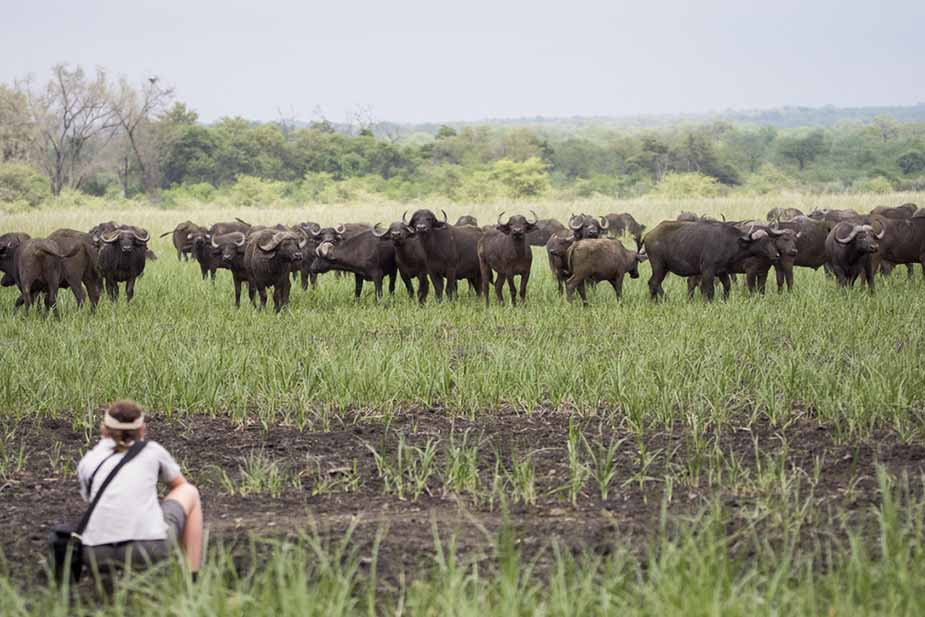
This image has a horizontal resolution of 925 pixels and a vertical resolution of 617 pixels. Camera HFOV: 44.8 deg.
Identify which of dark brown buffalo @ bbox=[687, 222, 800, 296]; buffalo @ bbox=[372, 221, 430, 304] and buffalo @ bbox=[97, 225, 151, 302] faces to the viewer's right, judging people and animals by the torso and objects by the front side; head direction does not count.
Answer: the dark brown buffalo

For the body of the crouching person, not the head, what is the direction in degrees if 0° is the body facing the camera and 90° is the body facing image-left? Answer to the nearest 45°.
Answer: approximately 180°

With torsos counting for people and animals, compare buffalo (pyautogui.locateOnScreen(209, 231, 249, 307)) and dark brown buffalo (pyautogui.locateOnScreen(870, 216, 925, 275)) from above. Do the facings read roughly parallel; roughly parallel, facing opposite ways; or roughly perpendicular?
roughly perpendicular

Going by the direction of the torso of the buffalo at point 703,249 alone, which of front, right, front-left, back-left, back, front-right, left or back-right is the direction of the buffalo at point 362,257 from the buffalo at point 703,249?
back

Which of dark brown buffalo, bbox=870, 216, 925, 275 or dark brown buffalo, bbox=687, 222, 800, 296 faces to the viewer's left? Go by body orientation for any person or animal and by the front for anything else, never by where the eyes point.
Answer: dark brown buffalo, bbox=870, 216, 925, 275

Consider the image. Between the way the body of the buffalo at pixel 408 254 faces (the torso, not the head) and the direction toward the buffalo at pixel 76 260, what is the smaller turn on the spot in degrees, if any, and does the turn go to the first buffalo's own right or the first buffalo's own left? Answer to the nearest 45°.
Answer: approximately 45° to the first buffalo's own right

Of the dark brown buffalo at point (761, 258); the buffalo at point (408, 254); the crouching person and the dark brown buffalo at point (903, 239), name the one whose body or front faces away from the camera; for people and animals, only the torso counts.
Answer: the crouching person

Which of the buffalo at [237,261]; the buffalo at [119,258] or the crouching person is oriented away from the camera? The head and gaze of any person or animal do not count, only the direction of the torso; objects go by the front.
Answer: the crouching person

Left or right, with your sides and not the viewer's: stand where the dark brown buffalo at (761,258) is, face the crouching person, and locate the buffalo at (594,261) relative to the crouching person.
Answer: right

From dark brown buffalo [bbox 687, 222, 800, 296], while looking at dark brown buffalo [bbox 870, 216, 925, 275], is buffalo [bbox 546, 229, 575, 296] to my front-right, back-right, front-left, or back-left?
back-left

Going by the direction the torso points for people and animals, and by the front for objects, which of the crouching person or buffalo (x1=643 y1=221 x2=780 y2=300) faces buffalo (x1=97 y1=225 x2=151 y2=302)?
the crouching person

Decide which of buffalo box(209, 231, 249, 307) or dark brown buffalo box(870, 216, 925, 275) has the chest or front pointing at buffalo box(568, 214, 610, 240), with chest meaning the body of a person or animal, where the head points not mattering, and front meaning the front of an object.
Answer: the dark brown buffalo

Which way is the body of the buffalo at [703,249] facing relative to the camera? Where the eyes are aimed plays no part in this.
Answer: to the viewer's right

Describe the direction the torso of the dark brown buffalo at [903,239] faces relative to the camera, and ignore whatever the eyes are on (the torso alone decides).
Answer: to the viewer's left

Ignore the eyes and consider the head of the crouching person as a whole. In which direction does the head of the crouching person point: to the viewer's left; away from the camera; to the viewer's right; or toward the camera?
away from the camera

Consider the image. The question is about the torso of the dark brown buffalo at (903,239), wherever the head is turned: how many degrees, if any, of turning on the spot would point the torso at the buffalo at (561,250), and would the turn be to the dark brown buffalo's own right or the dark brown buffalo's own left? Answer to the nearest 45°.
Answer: approximately 45° to the dark brown buffalo's own left
